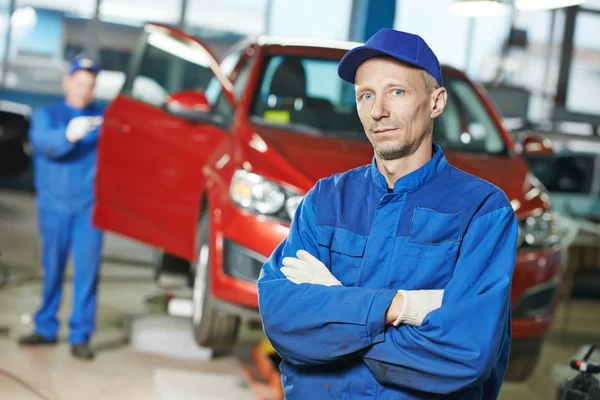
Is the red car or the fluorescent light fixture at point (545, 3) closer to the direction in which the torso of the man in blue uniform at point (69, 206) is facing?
the red car

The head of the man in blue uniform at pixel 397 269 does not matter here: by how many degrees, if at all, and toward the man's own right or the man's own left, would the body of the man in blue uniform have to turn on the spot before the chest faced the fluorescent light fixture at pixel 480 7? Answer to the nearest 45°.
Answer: approximately 135° to the man's own right

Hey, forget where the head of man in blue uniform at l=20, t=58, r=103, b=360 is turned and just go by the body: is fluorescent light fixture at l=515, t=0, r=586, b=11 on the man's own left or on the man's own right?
on the man's own left

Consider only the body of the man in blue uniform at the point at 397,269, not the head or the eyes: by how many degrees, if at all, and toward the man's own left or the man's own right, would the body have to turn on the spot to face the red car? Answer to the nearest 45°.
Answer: approximately 135° to the man's own right

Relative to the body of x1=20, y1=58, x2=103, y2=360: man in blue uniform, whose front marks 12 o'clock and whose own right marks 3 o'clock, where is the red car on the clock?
The red car is roughly at 10 o'clock from the man in blue uniform.

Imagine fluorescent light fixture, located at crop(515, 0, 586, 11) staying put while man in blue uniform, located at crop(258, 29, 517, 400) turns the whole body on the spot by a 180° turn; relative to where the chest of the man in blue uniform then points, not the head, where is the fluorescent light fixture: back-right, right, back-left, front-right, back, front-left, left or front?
front-left

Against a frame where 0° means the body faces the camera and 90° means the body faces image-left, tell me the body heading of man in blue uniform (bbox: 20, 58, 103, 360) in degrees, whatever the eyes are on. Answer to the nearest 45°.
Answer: approximately 0°

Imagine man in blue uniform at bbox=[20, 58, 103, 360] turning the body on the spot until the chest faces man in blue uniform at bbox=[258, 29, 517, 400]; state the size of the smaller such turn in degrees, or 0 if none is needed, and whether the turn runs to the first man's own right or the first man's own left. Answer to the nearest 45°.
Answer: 0° — they already face them

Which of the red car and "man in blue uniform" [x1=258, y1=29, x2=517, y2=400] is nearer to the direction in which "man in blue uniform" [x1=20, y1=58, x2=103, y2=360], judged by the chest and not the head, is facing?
the man in blue uniform
